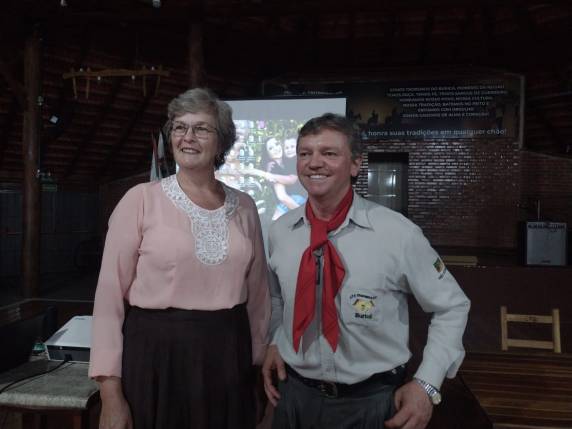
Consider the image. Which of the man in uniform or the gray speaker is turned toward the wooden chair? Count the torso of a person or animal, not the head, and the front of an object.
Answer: the gray speaker

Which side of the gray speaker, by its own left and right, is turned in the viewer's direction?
front

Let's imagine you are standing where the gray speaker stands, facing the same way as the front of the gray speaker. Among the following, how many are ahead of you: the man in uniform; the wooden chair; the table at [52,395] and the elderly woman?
4

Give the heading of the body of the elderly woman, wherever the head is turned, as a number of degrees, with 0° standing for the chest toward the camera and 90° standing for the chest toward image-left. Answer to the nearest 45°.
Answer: approximately 315°

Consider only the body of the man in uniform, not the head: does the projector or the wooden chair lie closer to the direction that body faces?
the projector

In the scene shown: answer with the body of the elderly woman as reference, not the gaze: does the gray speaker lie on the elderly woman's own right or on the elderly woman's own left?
on the elderly woman's own left

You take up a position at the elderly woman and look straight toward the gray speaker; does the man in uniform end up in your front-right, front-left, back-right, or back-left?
front-right

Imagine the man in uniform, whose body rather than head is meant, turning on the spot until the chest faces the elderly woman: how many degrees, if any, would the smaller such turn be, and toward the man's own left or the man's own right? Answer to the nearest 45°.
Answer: approximately 45° to the man's own right
